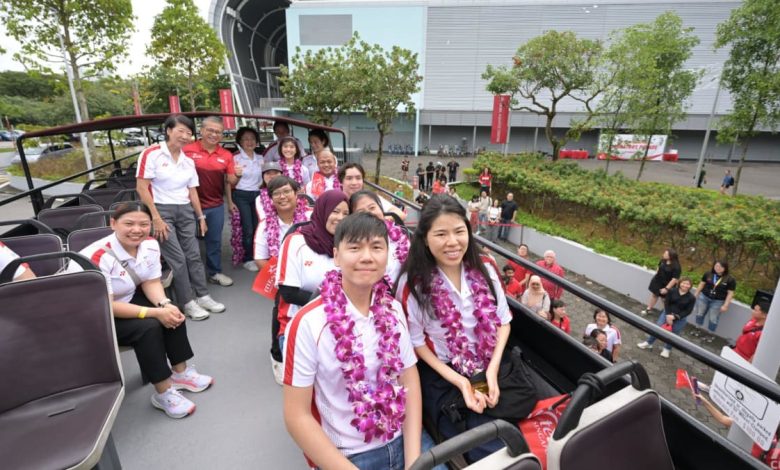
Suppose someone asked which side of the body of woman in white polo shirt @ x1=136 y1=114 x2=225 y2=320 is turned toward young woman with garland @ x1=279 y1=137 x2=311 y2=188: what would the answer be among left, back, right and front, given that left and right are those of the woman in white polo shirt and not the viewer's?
left

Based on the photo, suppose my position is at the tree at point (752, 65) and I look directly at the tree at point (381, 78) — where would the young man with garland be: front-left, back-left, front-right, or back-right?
front-left

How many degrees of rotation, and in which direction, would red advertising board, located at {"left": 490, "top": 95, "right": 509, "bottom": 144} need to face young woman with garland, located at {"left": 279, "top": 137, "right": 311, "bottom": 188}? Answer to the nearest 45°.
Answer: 0° — it already faces them

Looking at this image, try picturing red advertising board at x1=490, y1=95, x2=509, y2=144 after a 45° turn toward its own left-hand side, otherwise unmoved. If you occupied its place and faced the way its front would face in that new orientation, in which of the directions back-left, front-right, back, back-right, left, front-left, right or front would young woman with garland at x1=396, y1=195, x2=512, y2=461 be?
front-right

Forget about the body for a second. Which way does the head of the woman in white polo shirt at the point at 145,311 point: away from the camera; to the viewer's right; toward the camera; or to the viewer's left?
toward the camera

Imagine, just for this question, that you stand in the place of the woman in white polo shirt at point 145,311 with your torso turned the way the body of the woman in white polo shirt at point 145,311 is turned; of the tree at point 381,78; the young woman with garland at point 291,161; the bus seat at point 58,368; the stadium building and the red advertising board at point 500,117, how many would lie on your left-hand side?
4

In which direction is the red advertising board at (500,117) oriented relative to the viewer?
toward the camera

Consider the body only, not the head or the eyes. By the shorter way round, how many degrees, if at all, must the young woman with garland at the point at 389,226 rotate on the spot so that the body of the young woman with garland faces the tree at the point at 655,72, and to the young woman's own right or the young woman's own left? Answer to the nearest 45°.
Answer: approximately 135° to the young woman's own left

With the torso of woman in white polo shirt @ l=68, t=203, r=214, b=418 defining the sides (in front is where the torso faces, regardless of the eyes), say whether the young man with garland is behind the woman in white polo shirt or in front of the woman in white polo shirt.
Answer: in front

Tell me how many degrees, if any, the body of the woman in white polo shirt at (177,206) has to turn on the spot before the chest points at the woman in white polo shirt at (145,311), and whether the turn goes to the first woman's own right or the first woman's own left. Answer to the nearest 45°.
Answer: approximately 45° to the first woman's own right

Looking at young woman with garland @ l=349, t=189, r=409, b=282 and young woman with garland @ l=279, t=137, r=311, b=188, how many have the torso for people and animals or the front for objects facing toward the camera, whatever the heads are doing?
2

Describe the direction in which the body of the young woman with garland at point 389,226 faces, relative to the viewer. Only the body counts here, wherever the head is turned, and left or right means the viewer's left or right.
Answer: facing the viewer

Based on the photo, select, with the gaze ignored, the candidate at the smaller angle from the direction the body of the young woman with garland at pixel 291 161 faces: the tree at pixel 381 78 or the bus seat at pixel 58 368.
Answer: the bus seat

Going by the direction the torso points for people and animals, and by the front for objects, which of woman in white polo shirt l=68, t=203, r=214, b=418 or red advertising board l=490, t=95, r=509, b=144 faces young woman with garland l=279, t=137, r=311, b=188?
the red advertising board

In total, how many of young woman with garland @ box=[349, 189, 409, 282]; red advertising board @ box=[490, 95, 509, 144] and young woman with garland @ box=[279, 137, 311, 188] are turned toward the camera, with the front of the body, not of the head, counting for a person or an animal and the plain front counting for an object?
3

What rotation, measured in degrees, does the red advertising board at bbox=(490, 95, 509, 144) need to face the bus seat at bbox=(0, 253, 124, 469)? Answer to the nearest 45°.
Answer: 0° — it already faces it

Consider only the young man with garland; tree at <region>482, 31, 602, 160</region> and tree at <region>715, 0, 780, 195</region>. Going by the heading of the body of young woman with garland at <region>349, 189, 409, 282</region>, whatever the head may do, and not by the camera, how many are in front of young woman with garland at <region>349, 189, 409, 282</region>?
1
